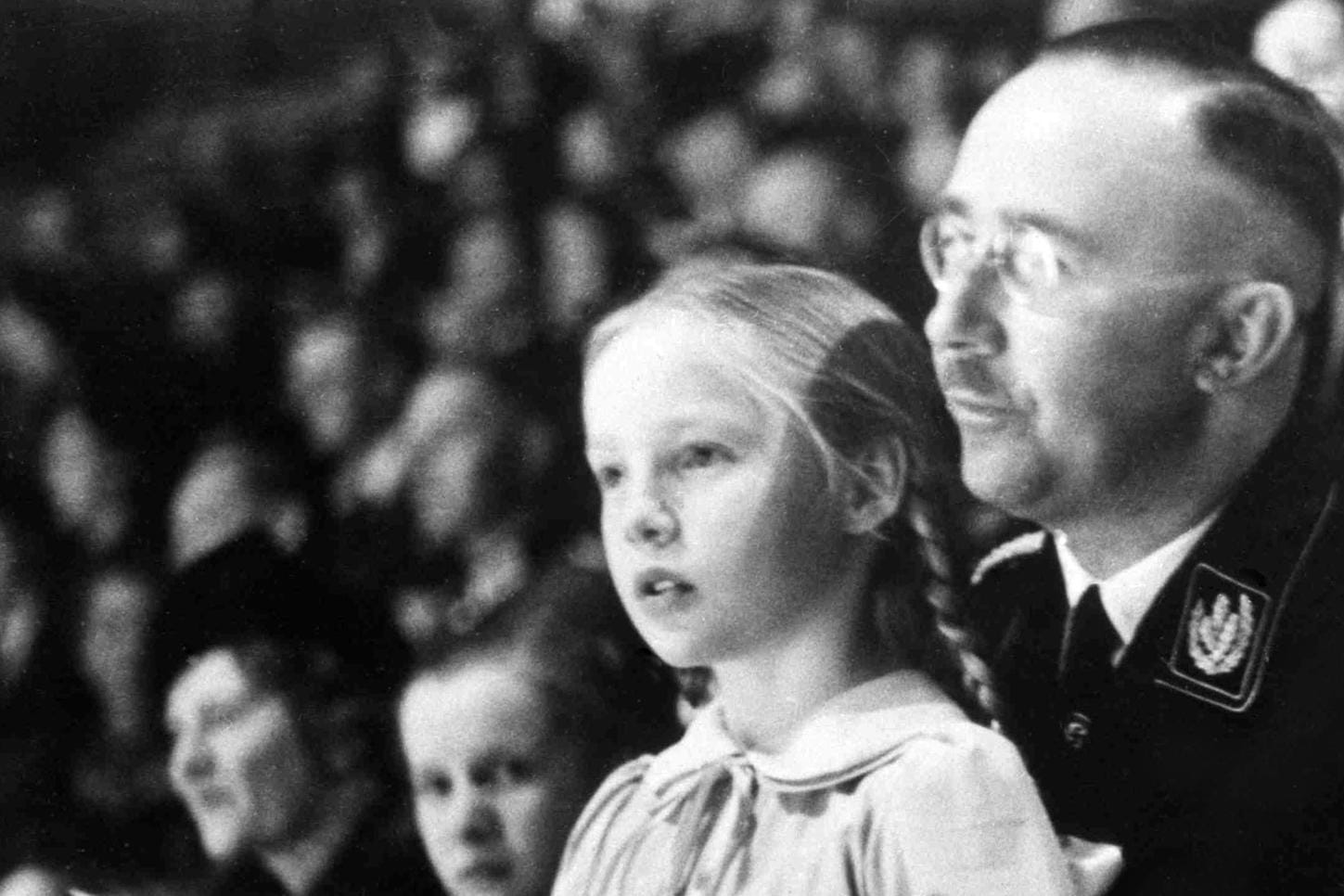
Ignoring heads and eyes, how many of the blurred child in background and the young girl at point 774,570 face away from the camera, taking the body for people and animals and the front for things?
0

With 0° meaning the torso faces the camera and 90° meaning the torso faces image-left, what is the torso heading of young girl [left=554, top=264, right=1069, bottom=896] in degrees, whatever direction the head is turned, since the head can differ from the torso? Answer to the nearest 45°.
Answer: approximately 45°
